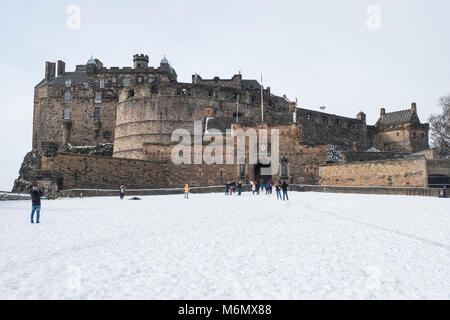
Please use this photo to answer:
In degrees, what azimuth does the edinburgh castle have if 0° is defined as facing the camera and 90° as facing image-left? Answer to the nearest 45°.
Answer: approximately 0°
